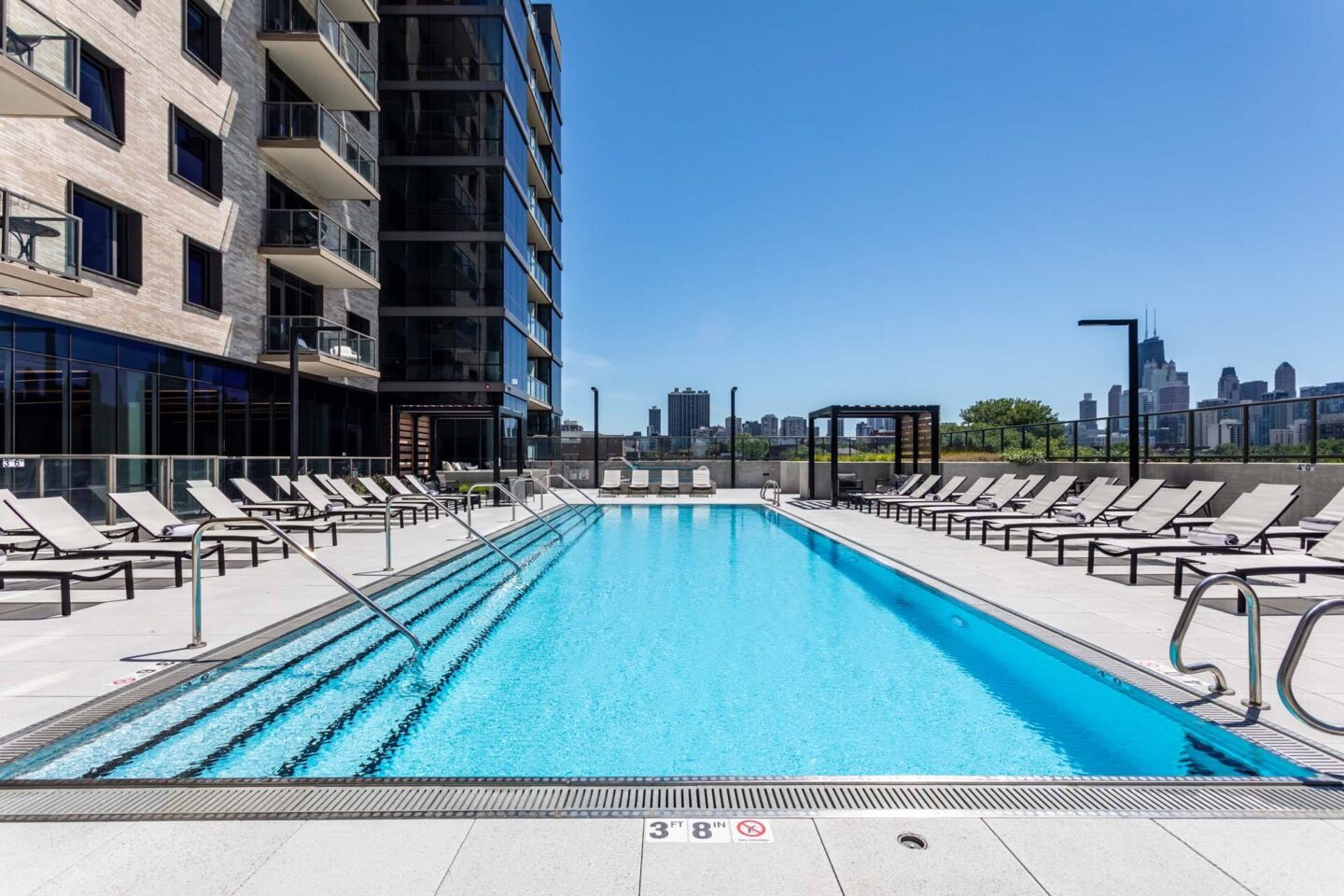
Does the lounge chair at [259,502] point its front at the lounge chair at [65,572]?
no

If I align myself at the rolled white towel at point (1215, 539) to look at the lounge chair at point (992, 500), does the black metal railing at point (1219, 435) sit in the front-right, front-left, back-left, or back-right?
front-right

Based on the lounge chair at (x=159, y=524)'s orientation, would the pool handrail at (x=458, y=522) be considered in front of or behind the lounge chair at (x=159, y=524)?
in front

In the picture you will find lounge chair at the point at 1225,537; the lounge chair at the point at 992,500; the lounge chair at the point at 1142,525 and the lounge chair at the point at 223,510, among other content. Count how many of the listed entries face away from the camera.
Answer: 0

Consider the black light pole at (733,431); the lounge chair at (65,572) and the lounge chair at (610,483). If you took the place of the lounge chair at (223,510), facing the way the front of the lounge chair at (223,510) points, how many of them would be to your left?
2

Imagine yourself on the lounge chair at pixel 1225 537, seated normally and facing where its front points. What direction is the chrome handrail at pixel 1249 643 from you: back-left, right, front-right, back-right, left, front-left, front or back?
front-left

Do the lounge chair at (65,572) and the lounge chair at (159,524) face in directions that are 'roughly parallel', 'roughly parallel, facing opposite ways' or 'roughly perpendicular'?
roughly parallel

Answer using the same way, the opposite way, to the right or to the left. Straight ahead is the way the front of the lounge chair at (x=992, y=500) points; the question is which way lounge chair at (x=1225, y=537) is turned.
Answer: the same way

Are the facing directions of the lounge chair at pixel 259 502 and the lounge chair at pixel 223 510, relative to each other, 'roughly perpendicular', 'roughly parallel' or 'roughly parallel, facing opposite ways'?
roughly parallel

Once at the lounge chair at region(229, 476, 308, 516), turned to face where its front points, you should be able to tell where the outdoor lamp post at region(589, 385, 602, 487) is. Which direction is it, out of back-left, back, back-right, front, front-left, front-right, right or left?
left

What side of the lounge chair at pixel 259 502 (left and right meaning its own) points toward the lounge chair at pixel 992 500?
front

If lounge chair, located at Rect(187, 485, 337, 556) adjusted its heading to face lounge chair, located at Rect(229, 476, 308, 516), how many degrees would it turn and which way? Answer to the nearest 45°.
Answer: approximately 135° to its left

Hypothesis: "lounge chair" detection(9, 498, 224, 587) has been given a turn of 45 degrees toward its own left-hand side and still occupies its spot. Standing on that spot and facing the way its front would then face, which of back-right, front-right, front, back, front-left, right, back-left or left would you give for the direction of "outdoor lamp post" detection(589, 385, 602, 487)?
front-left

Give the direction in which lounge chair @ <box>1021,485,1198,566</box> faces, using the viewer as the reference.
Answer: facing the viewer and to the left of the viewer

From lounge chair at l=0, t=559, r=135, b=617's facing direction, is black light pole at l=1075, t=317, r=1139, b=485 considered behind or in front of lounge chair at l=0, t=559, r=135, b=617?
in front

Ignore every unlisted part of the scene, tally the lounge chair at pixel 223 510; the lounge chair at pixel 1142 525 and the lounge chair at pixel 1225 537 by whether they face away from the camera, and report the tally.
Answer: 0

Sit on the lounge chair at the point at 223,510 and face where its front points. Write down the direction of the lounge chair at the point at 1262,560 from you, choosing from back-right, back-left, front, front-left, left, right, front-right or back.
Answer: front

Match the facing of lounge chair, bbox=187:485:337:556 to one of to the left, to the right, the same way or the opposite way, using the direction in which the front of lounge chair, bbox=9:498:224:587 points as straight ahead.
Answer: the same way

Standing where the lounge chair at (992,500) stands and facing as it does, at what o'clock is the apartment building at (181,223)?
The apartment building is roughly at 1 o'clock from the lounge chair.

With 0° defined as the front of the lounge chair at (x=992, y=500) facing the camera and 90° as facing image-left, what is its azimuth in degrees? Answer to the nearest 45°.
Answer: approximately 45°

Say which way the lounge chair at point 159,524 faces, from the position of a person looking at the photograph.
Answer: facing the viewer and to the right of the viewer
